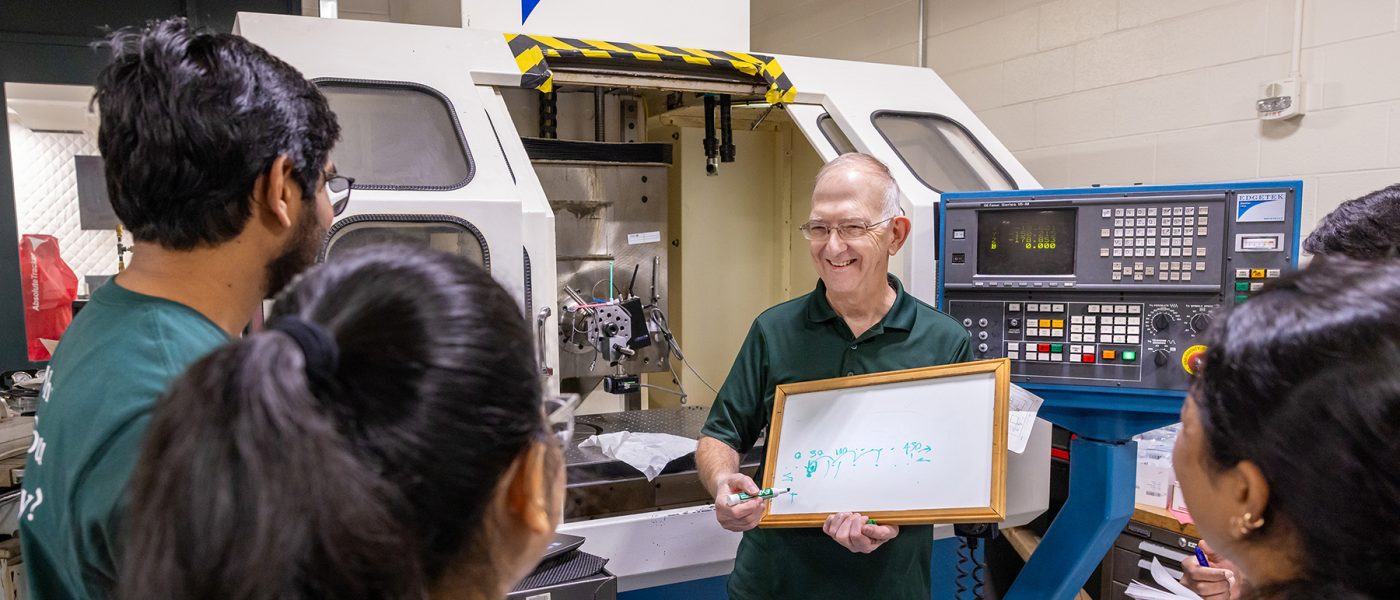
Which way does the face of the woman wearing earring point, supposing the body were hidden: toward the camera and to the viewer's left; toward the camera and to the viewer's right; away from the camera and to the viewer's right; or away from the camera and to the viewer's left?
away from the camera and to the viewer's left

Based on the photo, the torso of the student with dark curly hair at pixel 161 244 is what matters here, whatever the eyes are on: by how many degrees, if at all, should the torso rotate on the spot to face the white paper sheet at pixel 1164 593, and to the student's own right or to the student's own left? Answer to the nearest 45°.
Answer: approximately 45° to the student's own right

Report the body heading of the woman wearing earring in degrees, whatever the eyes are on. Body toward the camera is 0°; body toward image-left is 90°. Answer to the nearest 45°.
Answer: approximately 135°

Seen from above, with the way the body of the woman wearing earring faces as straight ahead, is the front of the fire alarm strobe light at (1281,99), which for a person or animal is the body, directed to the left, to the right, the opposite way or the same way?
to the left

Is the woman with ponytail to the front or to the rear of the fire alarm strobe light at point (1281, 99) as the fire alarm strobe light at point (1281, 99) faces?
to the front

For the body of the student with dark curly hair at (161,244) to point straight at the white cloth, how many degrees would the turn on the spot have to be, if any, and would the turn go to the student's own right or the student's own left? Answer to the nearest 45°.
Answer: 0° — they already face it

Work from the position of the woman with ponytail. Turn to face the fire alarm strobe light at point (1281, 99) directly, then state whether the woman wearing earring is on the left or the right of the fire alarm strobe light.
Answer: right

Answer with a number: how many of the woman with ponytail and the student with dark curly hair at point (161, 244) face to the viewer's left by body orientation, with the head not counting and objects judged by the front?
0

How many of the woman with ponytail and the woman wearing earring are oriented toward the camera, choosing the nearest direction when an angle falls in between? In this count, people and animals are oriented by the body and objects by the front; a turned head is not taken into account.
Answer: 0

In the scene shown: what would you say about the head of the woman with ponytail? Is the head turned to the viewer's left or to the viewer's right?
to the viewer's right

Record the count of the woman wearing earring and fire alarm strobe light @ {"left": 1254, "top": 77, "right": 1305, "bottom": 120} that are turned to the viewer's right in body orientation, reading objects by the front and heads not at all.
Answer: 0

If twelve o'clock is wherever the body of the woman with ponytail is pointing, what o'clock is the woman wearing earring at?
The woman wearing earring is roughly at 2 o'clock from the woman with ponytail.

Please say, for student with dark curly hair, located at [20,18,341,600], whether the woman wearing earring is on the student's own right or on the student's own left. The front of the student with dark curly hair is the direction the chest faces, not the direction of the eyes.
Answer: on the student's own right
